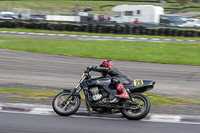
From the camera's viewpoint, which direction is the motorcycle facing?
to the viewer's left

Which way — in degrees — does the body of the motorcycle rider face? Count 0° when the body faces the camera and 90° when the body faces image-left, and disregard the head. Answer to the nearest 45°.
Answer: approximately 90°

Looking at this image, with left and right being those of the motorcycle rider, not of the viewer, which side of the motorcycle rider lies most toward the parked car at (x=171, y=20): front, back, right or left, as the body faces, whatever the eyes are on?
right

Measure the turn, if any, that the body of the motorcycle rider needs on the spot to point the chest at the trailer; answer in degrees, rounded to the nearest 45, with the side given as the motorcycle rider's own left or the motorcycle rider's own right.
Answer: approximately 90° to the motorcycle rider's own right
